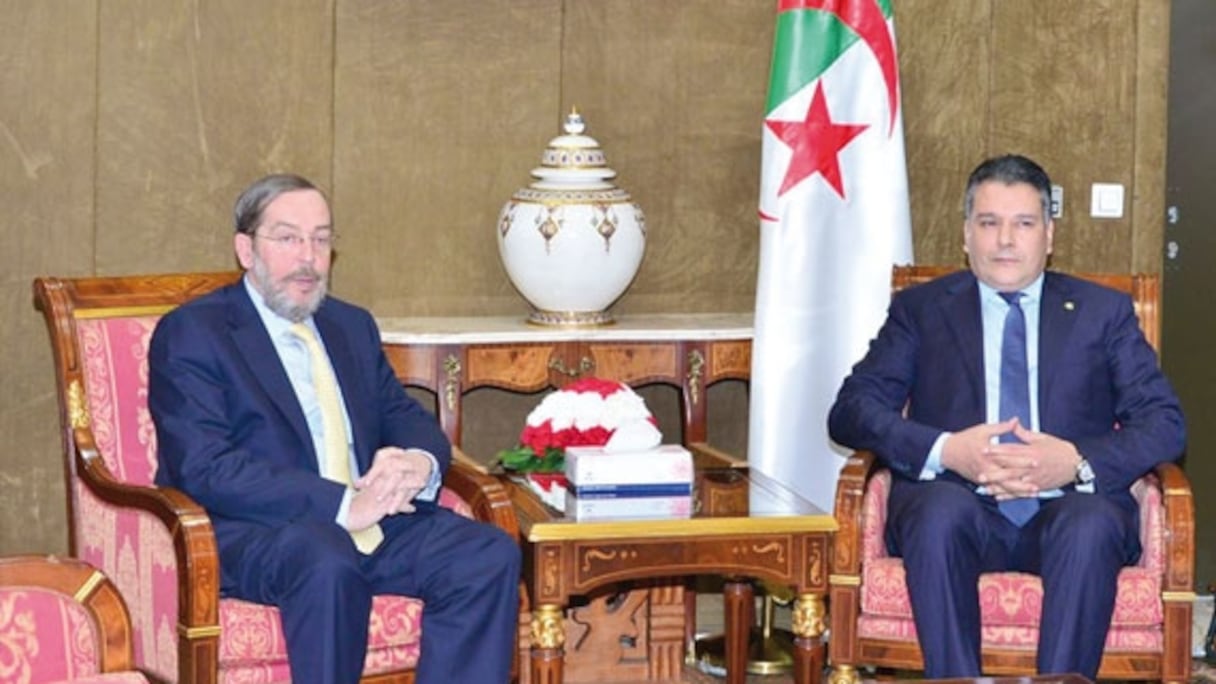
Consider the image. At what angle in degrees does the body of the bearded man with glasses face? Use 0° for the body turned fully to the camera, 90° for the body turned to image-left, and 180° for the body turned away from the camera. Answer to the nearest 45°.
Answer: approximately 315°

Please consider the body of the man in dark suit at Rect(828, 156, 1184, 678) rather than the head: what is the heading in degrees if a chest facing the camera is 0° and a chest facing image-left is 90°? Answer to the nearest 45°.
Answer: approximately 0°

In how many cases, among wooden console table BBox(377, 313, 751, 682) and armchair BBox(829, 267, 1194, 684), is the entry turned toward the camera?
2

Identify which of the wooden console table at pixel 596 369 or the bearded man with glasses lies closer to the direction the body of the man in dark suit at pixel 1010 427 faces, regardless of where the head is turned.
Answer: the bearded man with glasses

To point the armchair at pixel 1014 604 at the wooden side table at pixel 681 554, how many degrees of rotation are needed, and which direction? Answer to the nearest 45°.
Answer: approximately 90° to its right
